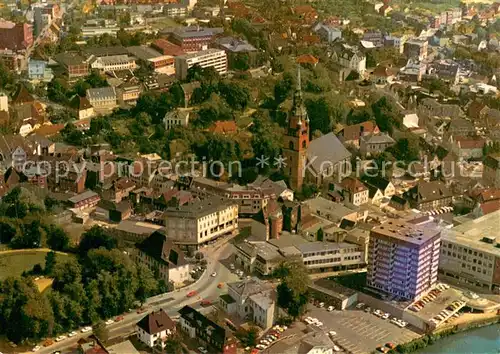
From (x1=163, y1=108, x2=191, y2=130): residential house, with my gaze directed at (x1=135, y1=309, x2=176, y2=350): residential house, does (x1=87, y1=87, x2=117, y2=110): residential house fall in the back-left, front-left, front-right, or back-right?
back-right
